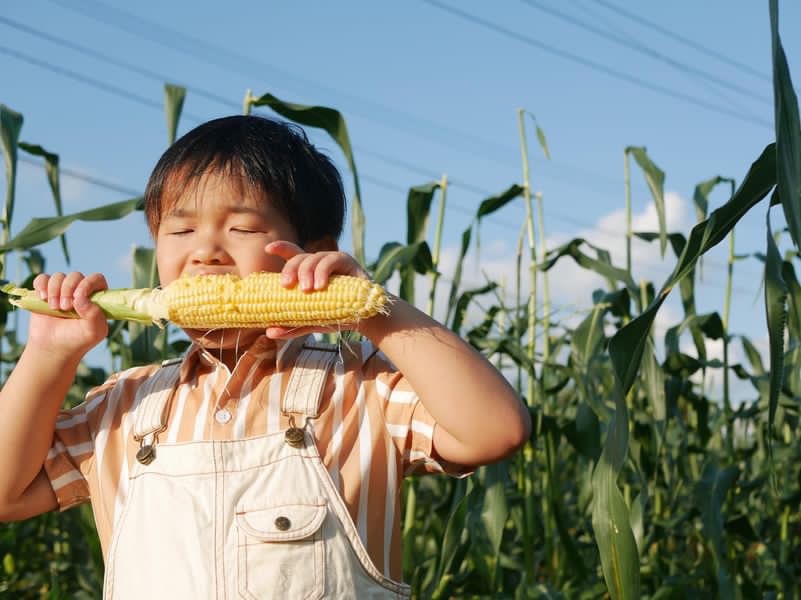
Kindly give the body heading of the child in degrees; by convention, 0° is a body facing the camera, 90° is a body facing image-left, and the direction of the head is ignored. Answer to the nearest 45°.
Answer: approximately 0°
